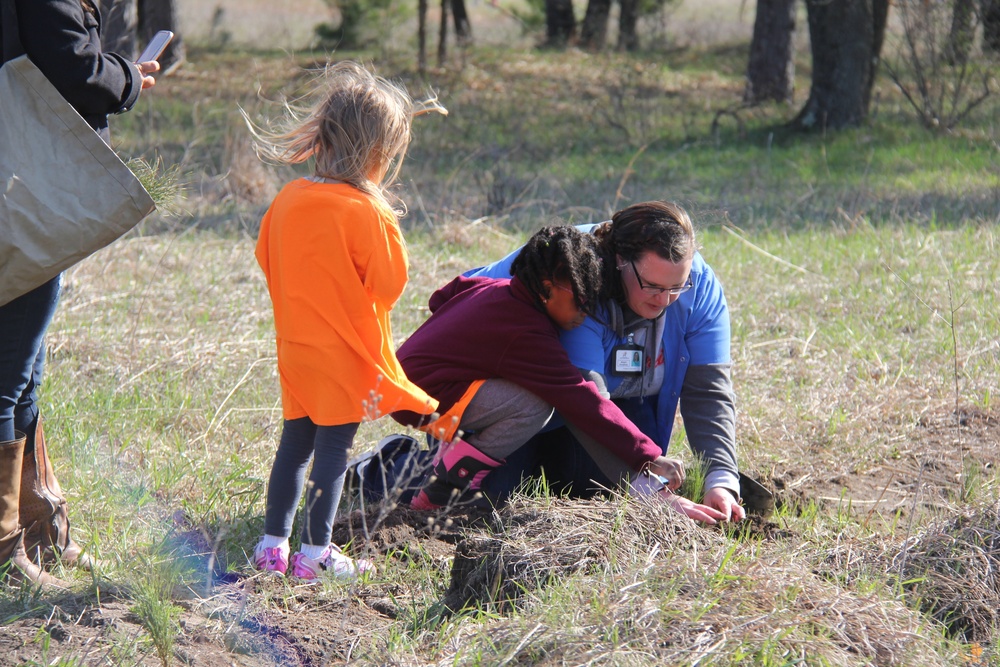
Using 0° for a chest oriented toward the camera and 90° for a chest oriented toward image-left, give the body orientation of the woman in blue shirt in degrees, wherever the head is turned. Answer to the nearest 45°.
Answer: approximately 315°

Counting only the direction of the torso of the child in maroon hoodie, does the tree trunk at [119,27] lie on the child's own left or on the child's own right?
on the child's own left

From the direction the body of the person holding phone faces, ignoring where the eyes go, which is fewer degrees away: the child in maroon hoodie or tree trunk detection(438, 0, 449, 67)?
the child in maroon hoodie

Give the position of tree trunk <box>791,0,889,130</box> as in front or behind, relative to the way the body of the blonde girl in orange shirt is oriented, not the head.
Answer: in front

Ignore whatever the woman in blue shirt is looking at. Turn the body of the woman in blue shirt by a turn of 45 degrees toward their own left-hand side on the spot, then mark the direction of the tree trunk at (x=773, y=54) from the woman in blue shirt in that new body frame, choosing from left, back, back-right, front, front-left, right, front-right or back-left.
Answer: left

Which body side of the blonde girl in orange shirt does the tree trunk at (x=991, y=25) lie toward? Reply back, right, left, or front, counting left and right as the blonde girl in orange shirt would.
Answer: front

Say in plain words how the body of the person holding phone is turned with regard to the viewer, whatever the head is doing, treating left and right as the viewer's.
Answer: facing to the right of the viewer

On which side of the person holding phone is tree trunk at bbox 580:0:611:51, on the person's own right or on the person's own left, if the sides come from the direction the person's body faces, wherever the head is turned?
on the person's own left

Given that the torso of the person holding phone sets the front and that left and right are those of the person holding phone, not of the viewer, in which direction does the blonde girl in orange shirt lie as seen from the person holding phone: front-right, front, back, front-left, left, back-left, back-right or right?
front

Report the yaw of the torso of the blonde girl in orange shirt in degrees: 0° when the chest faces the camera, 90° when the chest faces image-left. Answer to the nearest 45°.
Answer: approximately 225°

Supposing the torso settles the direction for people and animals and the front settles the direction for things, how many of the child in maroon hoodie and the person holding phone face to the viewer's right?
2

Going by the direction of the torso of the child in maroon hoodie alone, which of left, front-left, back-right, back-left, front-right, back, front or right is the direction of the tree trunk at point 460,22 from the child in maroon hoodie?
left

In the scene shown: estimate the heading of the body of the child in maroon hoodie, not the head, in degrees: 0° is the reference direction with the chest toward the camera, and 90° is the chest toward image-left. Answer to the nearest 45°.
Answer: approximately 270°
